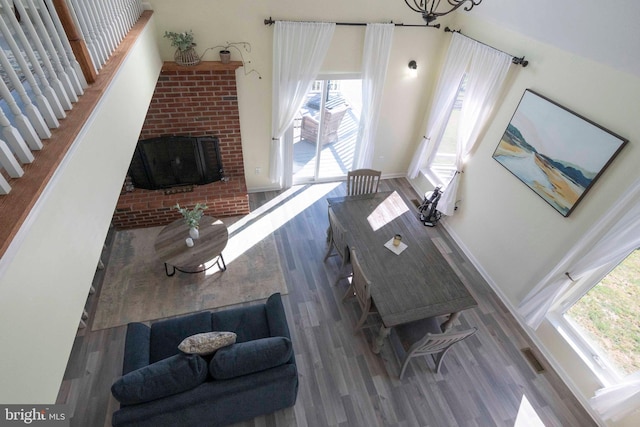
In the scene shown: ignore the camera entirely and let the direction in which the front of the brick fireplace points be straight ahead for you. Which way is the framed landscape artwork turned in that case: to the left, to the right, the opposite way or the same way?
to the right

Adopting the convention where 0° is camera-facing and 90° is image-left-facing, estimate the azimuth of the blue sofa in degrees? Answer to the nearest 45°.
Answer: approximately 180°

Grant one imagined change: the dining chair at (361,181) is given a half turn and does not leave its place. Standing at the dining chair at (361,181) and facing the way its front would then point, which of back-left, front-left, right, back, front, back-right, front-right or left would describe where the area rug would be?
back-left

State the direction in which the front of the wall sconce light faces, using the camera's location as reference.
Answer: facing the viewer

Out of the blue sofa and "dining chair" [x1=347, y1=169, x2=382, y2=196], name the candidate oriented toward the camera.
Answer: the dining chair

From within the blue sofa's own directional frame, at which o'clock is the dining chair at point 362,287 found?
The dining chair is roughly at 3 o'clock from the blue sofa.

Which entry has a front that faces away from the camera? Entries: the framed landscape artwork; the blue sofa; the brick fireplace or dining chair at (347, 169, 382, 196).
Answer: the blue sofa

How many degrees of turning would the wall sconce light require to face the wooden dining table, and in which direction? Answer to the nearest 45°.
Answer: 0° — it already faces it

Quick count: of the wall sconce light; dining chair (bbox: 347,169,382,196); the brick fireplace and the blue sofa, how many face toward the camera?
3

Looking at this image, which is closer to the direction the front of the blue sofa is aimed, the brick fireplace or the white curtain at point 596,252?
the brick fireplace

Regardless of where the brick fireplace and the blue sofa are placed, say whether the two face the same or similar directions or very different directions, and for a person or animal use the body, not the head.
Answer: very different directions

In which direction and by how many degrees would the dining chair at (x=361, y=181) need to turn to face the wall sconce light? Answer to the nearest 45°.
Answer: approximately 180°

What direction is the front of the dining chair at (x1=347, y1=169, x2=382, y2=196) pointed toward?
toward the camera

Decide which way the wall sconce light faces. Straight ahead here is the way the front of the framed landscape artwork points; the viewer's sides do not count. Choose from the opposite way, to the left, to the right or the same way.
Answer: to the left

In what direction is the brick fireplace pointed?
toward the camera

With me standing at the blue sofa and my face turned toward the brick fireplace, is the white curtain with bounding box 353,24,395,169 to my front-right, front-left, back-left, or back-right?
front-right

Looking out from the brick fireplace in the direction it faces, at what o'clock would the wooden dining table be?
The wooden dining table is roughly at 11 o'clock from the brick fireplace.
